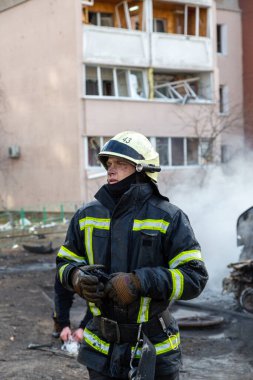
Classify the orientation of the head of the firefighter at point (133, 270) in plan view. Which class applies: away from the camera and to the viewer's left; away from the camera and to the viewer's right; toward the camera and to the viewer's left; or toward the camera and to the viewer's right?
toward the camera and to the viewer's left
